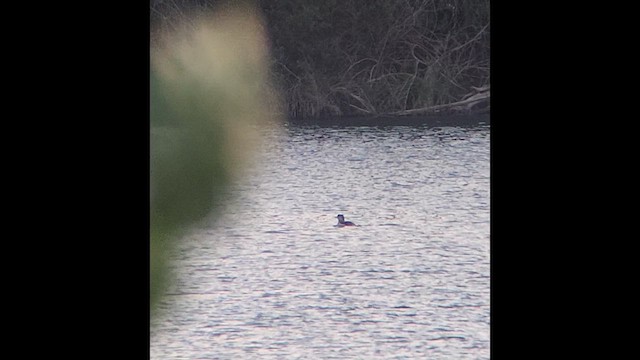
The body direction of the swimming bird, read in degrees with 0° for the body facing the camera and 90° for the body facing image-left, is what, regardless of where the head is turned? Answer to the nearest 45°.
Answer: approximately 90°

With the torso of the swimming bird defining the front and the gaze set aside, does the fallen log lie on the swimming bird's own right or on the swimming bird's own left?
on the swimming bird's own right
